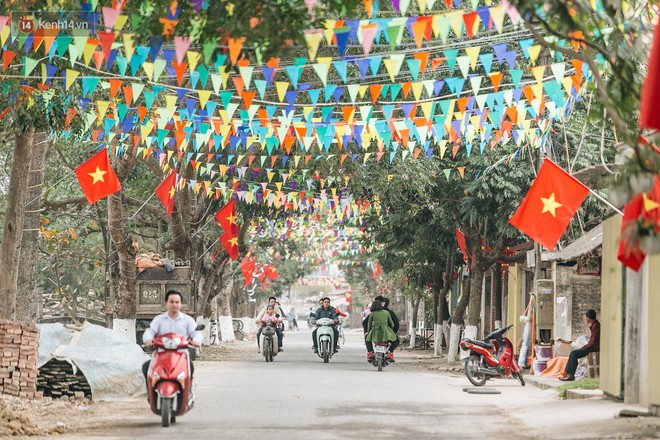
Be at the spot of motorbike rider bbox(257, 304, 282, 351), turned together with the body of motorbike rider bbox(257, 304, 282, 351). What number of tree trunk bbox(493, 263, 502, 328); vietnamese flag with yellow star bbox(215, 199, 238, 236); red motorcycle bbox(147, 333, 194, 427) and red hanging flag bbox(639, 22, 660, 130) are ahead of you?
2

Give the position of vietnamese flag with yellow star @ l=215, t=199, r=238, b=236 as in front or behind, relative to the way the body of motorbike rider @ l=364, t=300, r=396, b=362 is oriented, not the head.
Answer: in front

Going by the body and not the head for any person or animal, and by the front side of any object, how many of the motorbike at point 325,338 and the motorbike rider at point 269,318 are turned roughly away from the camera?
0

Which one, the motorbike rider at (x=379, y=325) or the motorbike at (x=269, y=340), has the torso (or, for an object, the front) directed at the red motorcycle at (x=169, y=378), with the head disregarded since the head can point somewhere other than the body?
the motorbike

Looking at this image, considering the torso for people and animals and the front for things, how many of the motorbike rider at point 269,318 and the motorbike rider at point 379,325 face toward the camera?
1

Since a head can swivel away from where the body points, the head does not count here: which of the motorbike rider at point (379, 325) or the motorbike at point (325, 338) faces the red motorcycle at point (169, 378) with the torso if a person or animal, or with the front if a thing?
the motorbike

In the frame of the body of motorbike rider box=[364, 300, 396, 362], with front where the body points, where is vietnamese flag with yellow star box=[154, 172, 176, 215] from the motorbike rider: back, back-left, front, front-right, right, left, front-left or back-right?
left

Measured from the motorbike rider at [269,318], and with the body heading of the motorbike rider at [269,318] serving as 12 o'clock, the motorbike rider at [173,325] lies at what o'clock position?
the motorbike rider at [173,325] is roughly at 12 o'clock from the motorbike rider at [269,318].

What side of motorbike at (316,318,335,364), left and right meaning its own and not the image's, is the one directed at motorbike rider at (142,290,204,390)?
front

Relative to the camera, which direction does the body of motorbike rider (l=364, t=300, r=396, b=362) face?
away from the camera
